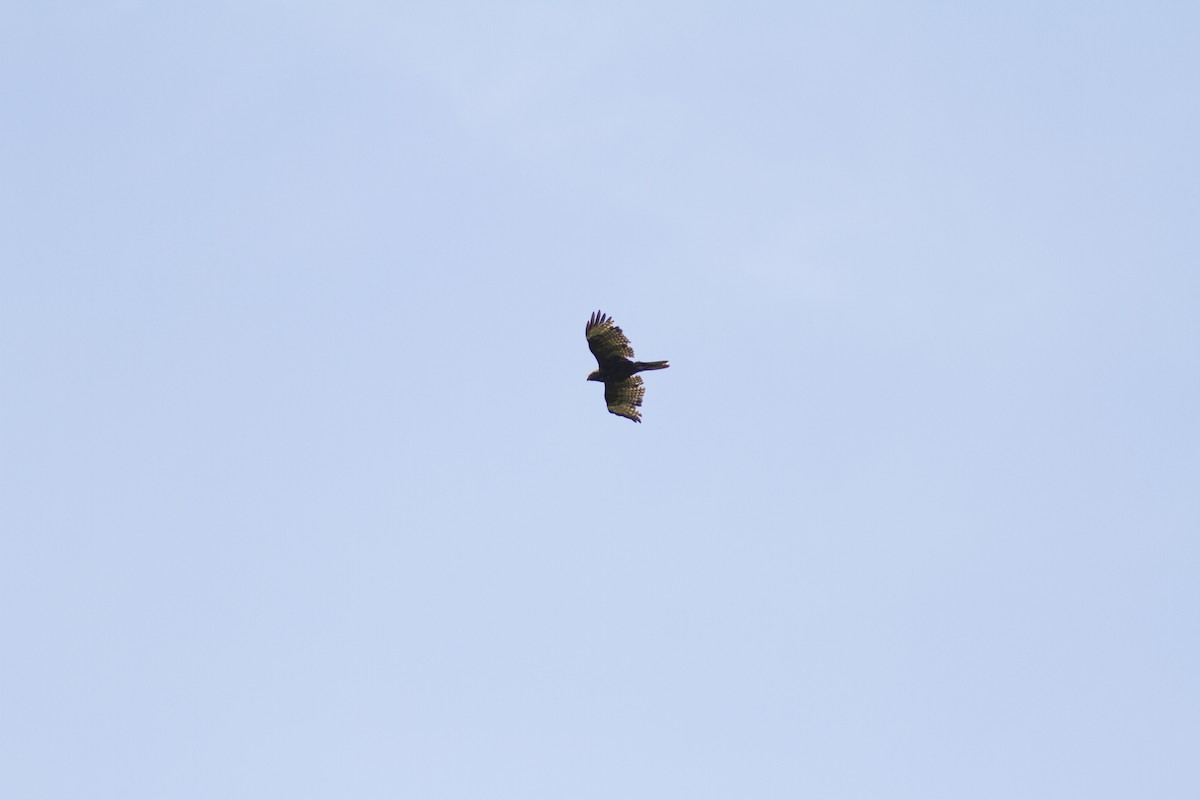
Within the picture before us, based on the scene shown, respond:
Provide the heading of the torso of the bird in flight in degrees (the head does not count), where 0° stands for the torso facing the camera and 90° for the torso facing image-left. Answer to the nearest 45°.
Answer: approximately 90°
